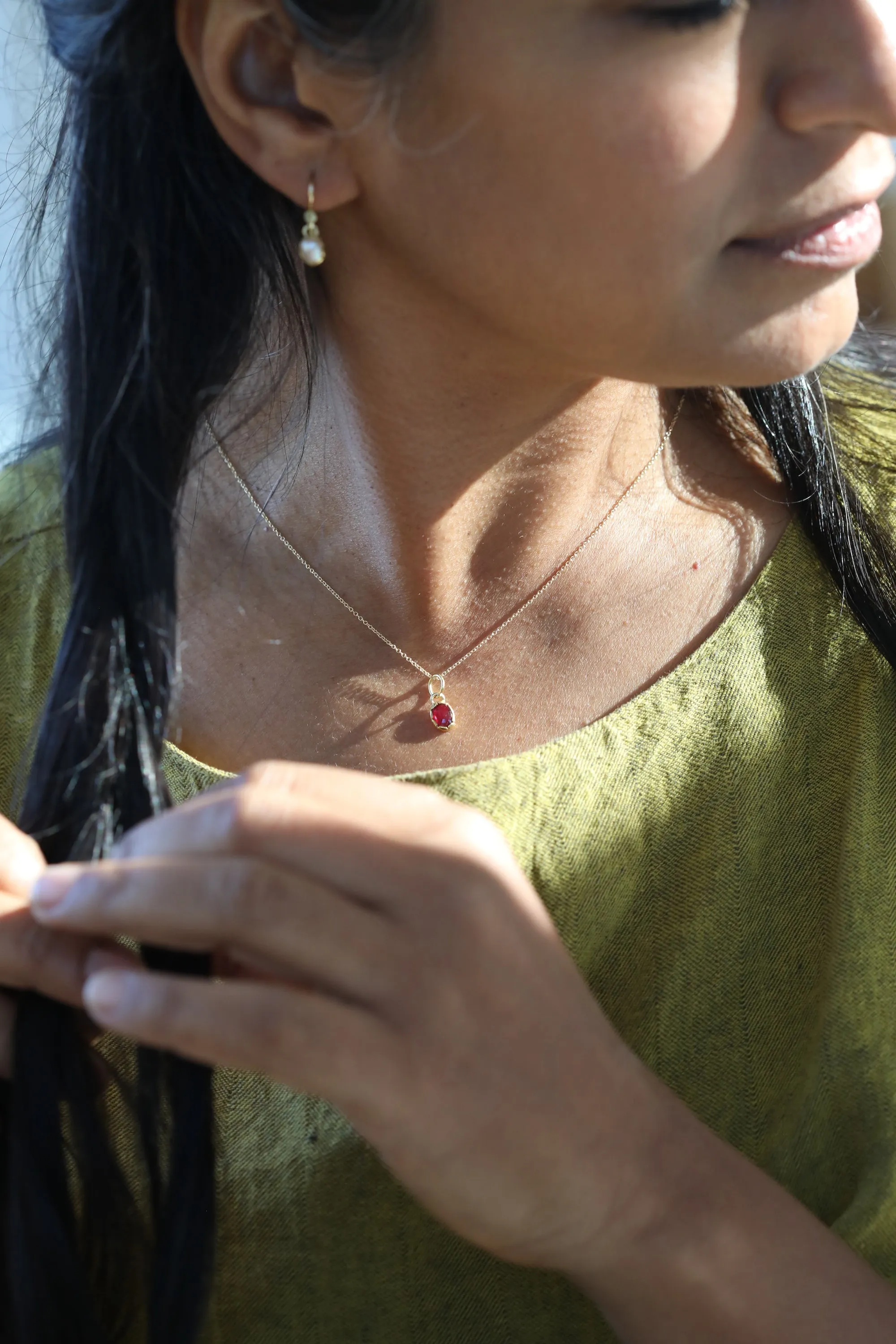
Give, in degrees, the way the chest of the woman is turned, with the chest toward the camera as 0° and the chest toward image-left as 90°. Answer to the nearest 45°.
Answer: approximately 0°

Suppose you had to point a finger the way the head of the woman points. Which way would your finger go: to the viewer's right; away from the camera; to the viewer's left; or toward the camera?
to the viewer's right
